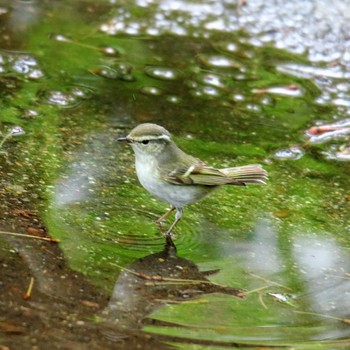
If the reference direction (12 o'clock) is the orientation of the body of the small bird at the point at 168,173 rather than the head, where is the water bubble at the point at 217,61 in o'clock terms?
The water bubble is roughly at 3 o'clock from the small bird.

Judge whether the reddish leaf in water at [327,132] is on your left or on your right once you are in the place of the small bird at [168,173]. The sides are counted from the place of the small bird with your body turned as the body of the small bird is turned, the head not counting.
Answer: on your right

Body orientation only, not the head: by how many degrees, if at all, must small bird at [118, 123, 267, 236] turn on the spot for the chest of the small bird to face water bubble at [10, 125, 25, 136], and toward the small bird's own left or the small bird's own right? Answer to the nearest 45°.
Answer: approximately 45° to the small bird's own right

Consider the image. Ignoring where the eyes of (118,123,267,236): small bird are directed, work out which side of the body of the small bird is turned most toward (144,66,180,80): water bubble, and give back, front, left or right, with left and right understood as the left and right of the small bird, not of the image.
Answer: right

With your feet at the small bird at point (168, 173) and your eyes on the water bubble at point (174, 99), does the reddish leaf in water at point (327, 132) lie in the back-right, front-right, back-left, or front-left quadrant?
front-right

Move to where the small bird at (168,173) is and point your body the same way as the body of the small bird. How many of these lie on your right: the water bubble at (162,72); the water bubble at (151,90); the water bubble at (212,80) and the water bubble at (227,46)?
4

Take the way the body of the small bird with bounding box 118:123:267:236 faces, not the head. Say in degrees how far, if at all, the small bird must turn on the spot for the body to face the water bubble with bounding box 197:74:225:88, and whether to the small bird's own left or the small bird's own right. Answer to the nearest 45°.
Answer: approximately 90° to the small bird's own right

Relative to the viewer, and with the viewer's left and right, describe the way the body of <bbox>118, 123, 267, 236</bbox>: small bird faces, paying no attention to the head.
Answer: facing to the left of the viewer

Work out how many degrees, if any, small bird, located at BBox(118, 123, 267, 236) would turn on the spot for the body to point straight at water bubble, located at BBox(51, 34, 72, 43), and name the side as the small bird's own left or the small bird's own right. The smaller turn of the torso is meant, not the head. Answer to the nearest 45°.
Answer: approximately 45° to the small bird's own right

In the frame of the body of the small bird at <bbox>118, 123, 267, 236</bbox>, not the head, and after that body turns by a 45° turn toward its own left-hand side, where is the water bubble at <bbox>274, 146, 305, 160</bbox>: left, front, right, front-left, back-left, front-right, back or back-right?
back

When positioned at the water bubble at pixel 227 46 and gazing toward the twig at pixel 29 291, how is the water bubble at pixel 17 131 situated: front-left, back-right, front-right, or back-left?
front-right

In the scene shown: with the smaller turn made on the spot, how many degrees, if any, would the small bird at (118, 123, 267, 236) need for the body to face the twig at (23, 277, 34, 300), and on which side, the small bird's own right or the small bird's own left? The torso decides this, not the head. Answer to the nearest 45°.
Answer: approximately 45° to the small bird's own left

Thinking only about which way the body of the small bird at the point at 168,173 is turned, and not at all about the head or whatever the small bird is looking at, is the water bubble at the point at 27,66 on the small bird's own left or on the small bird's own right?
on the small bird's own right

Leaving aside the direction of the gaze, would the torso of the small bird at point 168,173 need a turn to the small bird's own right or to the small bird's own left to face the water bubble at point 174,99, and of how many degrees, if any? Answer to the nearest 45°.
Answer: approximately 90° to the small bird's own right

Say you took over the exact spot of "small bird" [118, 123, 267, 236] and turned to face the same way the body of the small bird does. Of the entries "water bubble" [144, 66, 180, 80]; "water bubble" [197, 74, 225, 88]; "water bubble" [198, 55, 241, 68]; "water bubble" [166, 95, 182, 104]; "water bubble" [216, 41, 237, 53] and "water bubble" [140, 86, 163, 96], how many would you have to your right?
6

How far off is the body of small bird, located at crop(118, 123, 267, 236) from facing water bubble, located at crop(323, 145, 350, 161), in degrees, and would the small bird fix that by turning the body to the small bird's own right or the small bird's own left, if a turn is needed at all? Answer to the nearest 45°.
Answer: approximately 135° to the small bird's own right

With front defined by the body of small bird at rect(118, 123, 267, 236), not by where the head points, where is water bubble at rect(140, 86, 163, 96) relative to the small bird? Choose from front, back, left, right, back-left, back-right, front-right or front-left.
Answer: right
